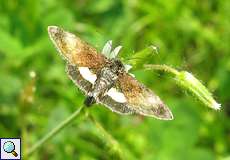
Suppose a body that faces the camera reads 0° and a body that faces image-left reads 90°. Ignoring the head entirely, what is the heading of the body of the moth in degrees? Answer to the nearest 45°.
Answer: approximately 225°
